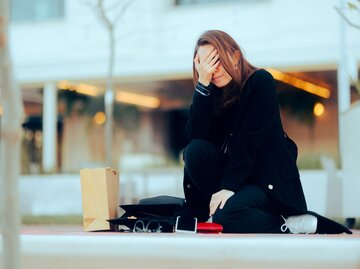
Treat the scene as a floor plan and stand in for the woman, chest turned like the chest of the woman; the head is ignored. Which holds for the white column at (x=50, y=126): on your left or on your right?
on your right

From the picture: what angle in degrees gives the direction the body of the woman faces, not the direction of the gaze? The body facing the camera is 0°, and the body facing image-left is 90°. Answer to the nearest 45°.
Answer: approximately 45°

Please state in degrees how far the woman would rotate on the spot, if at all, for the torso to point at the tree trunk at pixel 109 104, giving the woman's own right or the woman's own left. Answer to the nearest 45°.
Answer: approximately 135° to the woman's own right

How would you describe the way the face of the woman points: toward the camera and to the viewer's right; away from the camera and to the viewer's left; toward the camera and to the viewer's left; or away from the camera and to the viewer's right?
toward the camera and to the viewer's left

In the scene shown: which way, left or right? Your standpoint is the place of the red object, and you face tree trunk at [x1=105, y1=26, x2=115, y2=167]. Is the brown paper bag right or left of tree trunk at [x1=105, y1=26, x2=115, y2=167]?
left

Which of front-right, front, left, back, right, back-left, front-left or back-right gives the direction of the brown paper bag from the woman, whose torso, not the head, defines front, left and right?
front-right
